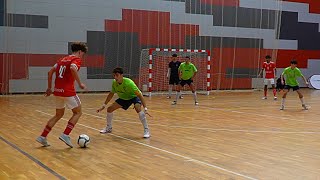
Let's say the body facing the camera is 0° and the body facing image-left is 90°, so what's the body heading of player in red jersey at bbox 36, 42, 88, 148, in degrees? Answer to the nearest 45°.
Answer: approximately 225°

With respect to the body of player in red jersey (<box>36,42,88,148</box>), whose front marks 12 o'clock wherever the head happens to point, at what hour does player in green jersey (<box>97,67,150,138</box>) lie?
The player in green jersey is roughly at 12 o'clock from the player in red jersey.

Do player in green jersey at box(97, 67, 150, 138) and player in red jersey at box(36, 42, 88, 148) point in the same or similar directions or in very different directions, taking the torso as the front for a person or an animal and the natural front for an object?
very different directions

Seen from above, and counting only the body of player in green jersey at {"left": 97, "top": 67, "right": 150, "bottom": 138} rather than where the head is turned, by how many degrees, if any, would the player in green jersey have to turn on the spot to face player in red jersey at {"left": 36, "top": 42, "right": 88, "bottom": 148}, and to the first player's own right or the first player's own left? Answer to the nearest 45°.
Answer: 0° — they already face them
